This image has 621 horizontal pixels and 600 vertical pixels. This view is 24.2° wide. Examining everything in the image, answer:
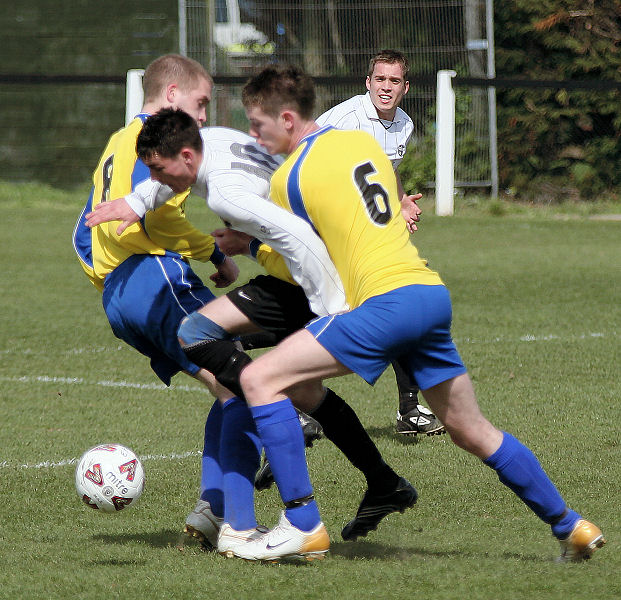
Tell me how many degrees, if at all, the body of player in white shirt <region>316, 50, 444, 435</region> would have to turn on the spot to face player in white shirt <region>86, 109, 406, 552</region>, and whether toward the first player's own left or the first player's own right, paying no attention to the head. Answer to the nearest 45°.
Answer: approximately 45° to the first player's own right

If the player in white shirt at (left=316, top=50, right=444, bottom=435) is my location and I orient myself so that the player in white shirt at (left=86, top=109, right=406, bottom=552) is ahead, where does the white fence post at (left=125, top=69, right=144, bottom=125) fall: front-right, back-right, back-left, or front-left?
back-right

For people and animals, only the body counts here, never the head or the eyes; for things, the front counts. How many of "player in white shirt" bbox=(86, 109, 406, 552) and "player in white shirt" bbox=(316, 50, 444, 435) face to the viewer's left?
1

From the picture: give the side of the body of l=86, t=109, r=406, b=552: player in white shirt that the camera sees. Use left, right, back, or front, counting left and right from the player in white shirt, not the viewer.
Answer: left

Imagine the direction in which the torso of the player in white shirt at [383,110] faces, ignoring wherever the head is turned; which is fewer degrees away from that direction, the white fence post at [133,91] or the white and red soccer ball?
the white and red soccer ball

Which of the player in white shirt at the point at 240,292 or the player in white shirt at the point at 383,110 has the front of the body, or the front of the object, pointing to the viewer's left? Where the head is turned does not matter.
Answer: the player in white shirt at the point at 240,292

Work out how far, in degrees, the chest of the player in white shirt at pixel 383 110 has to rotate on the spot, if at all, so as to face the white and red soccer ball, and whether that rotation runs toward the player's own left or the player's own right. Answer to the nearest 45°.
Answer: approximately 45° to the player's own right

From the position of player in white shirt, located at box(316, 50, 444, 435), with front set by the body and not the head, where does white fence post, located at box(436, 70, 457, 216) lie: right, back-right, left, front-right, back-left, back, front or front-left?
back-left

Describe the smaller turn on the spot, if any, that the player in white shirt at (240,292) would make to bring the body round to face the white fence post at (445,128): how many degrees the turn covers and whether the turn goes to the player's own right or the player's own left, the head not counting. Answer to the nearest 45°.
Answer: approximately 90° to the player's own right
